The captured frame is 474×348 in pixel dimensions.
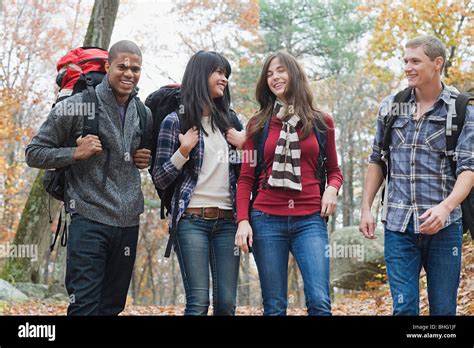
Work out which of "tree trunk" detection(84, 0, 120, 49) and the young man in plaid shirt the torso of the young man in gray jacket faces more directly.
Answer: the young man in plaid shirt

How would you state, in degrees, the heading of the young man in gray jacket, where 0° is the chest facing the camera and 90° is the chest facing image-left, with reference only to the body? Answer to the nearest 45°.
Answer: approximately 315°

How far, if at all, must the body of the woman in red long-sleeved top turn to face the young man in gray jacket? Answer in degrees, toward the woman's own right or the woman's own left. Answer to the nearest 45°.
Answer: approximately 90° to the woman's own right

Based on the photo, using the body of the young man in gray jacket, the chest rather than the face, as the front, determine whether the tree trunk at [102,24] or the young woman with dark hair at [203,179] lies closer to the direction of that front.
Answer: the young woman with dark hair

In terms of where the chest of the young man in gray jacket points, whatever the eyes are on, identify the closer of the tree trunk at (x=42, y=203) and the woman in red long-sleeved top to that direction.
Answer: the woman in red long-sleeved top

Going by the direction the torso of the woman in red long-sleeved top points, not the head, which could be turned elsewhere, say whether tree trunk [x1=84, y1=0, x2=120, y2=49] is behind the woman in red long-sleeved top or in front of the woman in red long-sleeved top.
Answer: behind

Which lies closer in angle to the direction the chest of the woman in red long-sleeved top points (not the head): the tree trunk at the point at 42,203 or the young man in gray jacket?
the young man in gray jacket

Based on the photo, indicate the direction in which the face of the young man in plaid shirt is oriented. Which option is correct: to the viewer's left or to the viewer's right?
to the viewer's left

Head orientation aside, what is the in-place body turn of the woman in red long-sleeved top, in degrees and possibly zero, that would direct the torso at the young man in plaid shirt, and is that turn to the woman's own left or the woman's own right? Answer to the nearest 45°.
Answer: approximately 90° to the woman's own left

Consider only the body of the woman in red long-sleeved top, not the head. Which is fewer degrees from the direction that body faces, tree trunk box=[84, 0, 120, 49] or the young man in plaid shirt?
the young man in plaid shirt
